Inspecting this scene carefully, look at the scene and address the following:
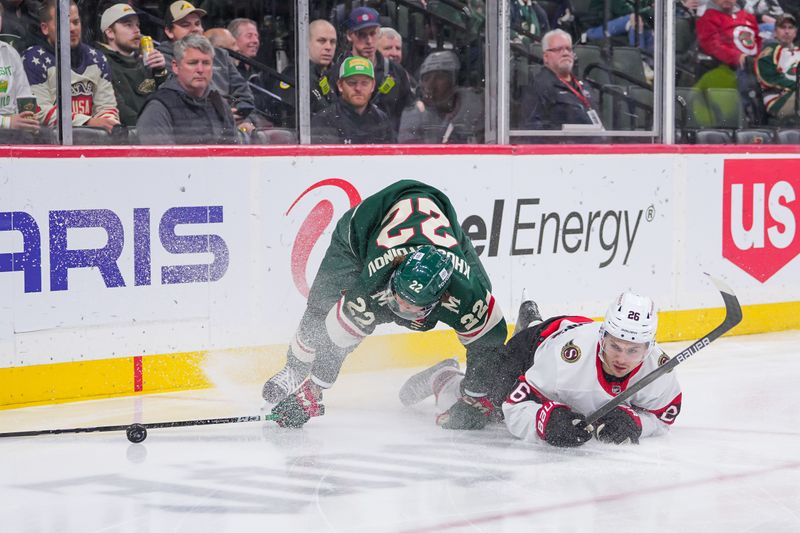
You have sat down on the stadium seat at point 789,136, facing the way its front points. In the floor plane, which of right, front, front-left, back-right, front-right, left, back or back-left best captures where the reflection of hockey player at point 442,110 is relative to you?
front-right

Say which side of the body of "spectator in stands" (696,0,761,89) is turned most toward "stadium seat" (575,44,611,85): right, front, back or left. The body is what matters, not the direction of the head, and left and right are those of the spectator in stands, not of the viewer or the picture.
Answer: right

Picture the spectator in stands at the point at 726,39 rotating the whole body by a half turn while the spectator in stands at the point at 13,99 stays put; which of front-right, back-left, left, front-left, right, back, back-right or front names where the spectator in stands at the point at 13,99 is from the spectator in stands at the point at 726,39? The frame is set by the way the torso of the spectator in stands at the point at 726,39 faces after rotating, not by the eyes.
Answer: left

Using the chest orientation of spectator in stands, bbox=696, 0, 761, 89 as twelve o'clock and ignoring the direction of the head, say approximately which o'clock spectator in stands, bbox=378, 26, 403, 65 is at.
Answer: spectator in stands, bbox=378, 26, 403, 65 is roughly at 3 o'clock from spectator in stands, bbox=696, 0, 761, 89.

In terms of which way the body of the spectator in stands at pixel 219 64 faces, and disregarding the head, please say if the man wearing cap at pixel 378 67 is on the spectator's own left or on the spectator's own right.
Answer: on the spectator's own left

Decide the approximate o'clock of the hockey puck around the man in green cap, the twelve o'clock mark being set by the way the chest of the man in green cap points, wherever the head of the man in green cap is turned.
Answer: The hockey puck is roughly at 1 o'clock from the man in green cap.
